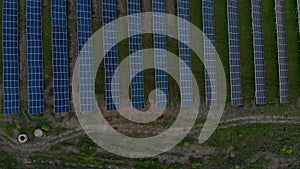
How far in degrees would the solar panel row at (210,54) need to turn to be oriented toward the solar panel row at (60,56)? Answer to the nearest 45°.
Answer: approximately 135° to its right
